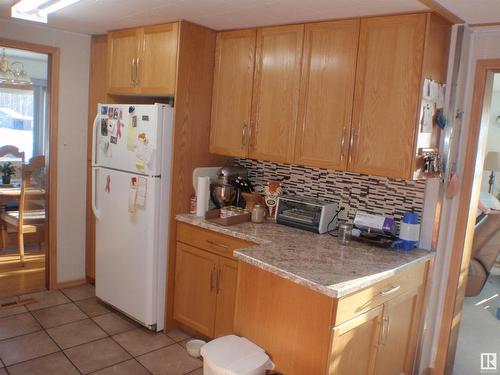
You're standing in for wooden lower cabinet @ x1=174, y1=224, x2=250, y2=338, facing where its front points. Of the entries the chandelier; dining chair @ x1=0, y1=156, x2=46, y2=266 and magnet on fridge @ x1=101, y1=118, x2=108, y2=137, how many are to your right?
3

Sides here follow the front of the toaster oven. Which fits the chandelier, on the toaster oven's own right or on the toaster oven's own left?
on the toaster oven's own right

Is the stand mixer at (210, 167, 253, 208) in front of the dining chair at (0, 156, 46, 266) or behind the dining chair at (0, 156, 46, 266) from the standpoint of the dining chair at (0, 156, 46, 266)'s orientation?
behind

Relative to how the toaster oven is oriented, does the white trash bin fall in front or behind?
in front

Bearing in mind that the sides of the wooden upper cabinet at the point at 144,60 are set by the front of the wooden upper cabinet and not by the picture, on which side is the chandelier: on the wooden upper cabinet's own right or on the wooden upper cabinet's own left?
on the wooden upper cabinet's own right

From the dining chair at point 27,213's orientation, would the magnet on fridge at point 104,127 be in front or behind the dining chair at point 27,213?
behind

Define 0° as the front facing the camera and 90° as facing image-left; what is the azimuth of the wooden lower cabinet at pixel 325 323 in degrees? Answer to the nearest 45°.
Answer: approximately 315°

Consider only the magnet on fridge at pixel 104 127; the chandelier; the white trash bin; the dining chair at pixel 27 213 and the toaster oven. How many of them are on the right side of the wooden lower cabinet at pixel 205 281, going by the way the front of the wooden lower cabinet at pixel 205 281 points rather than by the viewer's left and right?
3

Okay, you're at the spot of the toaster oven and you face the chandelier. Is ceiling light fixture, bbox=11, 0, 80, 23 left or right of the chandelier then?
left
